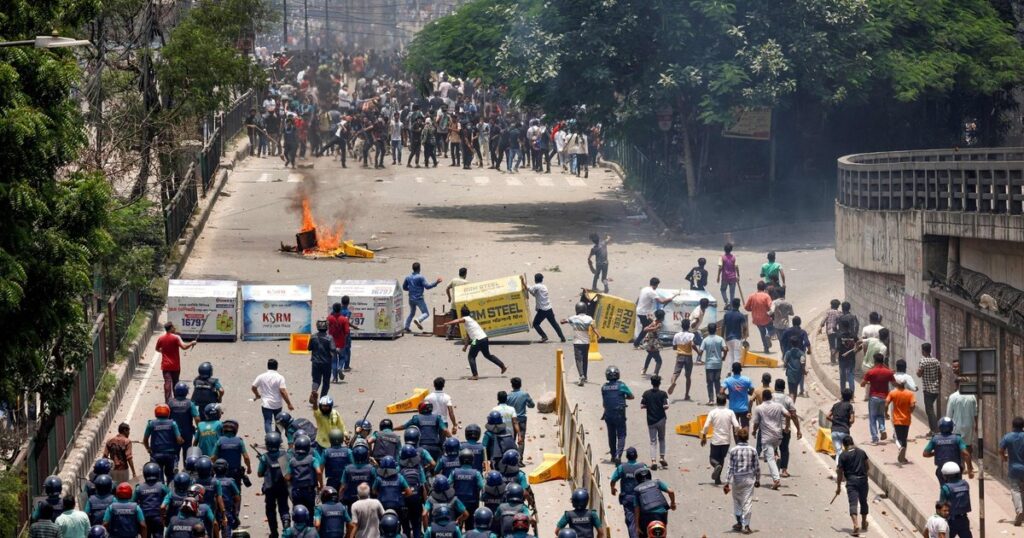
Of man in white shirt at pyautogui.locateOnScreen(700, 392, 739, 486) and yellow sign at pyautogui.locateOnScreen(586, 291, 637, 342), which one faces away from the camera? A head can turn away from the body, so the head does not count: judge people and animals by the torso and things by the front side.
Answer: the man in white shirt

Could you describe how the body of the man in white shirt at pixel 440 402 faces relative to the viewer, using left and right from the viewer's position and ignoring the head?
facing away from the viewer

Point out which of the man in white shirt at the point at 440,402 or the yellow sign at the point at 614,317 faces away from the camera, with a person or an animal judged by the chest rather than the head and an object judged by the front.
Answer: the man in white shirt

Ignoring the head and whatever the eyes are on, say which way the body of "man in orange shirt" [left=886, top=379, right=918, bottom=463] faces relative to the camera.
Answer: away from the camera

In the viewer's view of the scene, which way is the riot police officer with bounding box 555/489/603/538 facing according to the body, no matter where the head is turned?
away from the camera

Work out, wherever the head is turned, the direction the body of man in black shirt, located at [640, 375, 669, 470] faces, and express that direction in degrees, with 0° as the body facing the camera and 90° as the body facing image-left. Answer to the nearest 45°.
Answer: approximately 180°

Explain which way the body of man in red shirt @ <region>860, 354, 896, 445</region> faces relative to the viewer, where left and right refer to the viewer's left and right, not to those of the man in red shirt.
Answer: facing away from the viewer

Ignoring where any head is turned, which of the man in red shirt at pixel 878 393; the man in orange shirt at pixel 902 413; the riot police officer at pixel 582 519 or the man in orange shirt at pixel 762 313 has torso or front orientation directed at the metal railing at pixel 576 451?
the riot police officer

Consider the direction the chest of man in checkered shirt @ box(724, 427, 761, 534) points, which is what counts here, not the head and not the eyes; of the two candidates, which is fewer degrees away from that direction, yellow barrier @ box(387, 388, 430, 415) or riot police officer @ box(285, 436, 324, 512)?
the yellow barrier

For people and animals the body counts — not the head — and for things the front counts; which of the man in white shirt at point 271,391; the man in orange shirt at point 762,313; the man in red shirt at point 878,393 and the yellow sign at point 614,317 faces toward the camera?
the yellow sign

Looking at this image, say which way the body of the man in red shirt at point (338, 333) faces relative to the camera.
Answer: away from the camera

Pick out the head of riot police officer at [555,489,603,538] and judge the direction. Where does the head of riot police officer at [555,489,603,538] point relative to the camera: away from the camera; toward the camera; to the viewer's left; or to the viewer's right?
away from the camera

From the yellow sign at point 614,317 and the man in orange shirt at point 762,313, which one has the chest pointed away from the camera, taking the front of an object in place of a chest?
the man in orange shirt

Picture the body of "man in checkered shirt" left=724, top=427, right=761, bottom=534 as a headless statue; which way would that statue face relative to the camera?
away from the camera

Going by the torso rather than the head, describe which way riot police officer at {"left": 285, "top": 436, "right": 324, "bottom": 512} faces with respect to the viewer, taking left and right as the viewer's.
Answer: facing away from the viewer

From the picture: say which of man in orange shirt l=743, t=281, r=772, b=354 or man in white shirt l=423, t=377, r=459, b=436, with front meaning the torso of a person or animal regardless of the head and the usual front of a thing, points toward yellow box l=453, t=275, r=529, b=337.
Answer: the man in white shirt

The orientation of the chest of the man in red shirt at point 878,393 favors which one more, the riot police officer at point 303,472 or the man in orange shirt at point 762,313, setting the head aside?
the man in orange shirt
